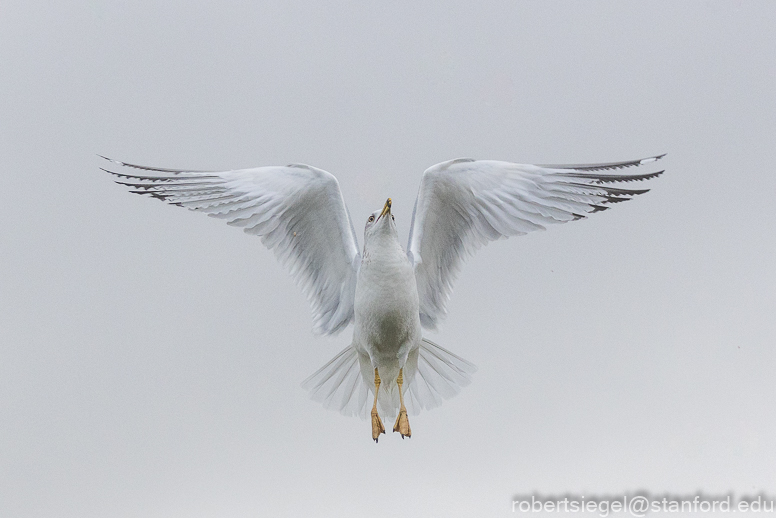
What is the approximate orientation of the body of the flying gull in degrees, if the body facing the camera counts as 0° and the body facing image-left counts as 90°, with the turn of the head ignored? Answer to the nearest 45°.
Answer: approximately 0°
